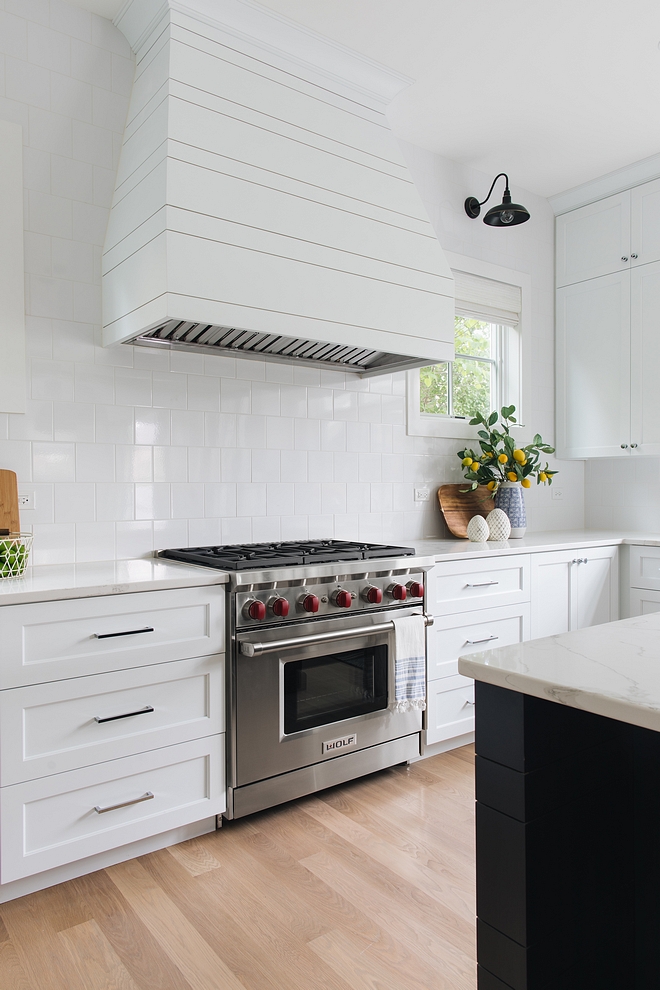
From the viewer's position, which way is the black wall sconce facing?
facing the viewer and to the right of the viewer

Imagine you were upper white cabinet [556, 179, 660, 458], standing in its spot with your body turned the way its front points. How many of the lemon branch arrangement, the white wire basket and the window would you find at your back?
0

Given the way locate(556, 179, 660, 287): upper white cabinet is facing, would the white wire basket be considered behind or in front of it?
in front

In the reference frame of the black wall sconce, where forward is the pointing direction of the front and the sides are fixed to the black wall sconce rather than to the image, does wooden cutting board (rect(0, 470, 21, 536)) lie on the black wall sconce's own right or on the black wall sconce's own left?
on the black wall sconce's own right

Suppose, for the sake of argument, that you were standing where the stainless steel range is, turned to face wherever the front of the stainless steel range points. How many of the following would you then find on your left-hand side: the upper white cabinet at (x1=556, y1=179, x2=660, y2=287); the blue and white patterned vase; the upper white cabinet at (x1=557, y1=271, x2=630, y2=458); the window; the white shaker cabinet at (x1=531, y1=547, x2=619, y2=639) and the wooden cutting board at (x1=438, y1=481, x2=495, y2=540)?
6

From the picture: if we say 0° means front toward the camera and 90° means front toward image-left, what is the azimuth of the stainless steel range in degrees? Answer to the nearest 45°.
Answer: approximately 315°

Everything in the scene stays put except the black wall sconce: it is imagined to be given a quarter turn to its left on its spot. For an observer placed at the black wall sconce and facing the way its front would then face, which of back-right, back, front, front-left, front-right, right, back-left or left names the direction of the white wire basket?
back

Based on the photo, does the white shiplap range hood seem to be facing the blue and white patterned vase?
no

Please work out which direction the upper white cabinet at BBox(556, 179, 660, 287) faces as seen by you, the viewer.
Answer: facing the viewer and to the left of the viewer

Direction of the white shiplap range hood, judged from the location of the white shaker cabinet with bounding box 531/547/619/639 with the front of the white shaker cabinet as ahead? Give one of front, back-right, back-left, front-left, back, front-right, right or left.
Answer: right
